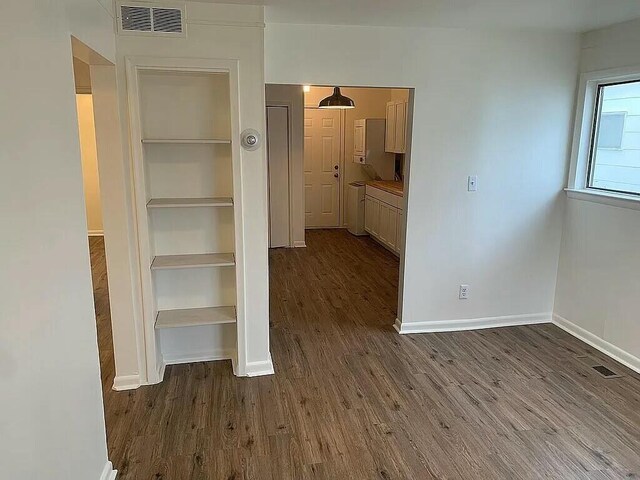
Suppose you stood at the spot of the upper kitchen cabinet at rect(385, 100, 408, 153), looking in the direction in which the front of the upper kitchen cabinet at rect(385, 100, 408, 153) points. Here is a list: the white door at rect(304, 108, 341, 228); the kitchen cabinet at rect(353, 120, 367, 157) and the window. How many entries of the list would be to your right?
2

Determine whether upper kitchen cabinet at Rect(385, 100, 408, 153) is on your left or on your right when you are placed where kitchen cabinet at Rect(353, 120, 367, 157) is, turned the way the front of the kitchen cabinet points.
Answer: on your left

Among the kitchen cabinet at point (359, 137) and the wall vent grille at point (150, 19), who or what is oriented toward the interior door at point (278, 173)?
the kitchen cabinet

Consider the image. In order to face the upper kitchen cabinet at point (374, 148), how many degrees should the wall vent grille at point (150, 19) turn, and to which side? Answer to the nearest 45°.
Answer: approximately 135° to its left

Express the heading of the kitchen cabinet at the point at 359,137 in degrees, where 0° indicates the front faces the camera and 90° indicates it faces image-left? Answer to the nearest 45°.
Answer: approximately 45°

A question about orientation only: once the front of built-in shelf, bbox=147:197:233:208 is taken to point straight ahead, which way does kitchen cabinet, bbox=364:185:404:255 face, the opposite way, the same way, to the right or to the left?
to the right

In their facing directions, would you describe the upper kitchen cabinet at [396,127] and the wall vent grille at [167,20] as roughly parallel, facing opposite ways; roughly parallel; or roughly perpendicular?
roughly perpendicular

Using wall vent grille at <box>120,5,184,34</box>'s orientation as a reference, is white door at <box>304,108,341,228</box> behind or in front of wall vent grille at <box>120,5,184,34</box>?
behind

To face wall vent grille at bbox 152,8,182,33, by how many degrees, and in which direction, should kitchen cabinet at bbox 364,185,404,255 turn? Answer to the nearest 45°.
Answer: approximately 45° to its left

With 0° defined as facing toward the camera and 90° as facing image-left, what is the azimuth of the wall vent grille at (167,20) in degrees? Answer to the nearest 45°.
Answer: approximately 0°

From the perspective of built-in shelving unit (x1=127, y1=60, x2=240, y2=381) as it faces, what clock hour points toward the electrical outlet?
The electrical outlet is roughly at 9 o'clock from the built-in shelving unit.

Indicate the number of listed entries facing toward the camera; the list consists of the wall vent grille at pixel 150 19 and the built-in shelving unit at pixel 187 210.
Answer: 2

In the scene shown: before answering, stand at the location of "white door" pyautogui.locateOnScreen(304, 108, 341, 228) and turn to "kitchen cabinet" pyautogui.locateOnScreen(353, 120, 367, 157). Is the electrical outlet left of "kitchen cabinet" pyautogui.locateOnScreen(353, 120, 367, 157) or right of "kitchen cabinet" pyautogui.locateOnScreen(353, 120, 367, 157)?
right
